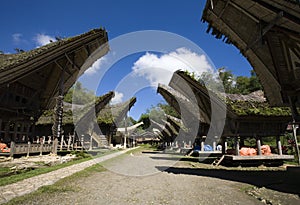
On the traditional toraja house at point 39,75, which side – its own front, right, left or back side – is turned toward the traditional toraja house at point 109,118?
left

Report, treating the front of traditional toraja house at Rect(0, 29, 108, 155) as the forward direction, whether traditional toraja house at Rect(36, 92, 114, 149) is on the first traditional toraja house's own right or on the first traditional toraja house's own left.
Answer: on the first traditional toraja house's own left

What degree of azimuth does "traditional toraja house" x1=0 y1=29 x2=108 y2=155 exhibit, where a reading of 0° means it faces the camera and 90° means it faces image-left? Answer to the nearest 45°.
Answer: approximately 315°

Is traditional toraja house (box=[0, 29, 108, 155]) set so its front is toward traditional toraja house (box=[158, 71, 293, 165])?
yes
